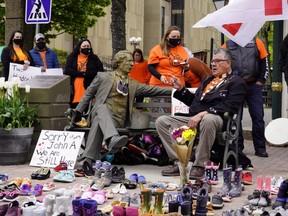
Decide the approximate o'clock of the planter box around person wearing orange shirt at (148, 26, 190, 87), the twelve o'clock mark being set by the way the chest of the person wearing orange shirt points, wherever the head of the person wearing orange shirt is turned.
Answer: The planter box is roughly at 4 o'clock from the person wearing orange shirt.

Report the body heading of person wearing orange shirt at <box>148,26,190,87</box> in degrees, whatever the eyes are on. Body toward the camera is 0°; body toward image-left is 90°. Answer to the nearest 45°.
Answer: approximately 315°

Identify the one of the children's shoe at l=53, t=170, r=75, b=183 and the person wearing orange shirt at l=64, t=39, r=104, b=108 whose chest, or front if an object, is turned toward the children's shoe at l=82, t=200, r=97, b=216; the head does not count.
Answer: the person wearing orange shirt

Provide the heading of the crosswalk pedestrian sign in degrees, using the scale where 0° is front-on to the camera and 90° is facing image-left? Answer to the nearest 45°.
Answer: approximately 0°

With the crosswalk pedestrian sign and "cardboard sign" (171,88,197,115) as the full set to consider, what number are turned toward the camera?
2

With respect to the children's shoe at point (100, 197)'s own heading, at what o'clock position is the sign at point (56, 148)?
The sign is roughly at 4 o'clock from the children's shoe.

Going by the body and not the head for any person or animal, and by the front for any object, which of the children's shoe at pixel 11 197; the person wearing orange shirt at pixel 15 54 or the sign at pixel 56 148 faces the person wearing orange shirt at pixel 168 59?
the person wearing orange shirt at pixel 15 54

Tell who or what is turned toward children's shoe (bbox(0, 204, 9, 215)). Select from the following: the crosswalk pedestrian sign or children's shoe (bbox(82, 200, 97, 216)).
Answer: the crosswalk pedestrian sign
